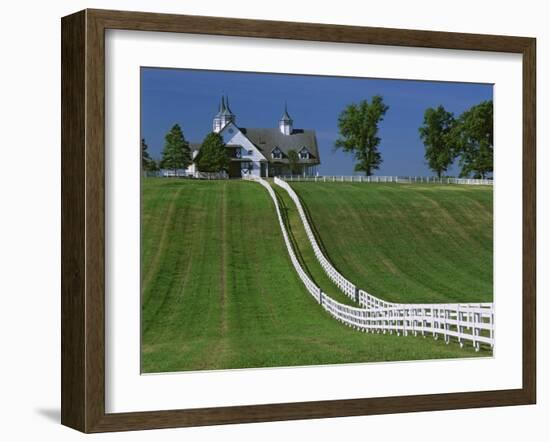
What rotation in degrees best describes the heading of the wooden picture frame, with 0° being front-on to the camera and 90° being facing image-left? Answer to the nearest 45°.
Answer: approximately 315°
